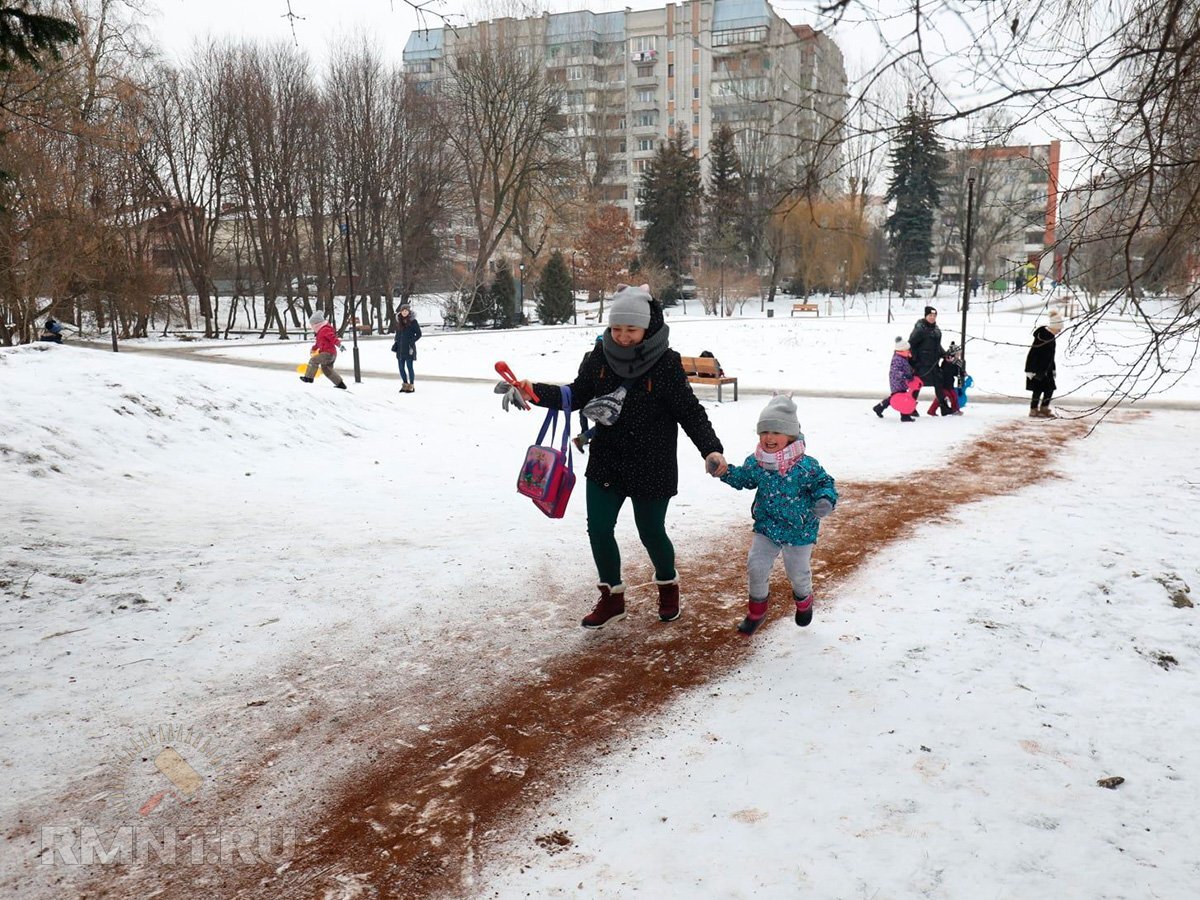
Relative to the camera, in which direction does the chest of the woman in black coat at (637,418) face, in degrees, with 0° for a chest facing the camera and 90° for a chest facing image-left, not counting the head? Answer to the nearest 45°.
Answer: approximately 45°

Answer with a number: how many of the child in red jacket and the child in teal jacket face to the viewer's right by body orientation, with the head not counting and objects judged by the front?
0

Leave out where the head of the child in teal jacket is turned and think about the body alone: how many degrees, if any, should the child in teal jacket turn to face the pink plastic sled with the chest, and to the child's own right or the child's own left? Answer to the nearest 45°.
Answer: approximately 135° to the child's own right

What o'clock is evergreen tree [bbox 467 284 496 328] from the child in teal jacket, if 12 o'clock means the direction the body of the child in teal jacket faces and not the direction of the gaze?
The evergreen tree is roughly at 4 o'clock from the child in teal jacket.

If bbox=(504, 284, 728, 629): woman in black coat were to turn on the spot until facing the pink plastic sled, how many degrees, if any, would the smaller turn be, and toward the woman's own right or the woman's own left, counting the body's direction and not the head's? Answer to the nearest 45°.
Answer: approximately 180°

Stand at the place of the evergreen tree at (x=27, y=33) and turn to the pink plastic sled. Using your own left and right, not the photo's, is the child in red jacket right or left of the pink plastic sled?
left

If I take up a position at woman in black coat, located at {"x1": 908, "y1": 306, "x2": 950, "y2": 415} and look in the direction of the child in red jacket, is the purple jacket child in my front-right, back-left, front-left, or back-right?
front-left

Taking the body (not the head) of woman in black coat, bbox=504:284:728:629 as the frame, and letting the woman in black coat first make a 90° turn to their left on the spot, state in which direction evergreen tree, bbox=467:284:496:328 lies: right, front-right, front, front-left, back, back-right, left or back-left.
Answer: back-left

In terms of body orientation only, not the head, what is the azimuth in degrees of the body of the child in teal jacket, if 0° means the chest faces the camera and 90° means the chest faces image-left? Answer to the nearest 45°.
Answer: approximately 45°

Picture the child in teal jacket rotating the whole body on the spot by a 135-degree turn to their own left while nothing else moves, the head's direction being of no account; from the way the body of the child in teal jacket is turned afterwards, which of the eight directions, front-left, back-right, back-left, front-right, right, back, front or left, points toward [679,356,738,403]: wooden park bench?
left

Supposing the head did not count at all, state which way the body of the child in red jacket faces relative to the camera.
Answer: to the viewer's left

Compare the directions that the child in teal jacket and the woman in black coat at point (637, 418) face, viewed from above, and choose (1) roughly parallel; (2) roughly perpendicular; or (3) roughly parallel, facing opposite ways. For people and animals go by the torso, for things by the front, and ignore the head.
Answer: roughly parallel
